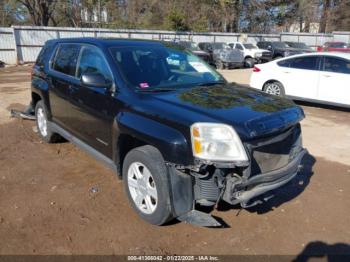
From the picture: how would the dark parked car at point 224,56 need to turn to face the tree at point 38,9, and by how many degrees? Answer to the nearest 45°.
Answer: approximately 180°

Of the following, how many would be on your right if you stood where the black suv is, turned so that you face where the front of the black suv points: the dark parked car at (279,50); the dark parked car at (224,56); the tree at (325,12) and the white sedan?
0

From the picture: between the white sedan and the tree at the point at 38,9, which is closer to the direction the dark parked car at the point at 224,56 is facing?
the white sedan

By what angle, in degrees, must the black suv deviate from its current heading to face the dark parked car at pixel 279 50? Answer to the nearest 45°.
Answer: approximately 135° to its left

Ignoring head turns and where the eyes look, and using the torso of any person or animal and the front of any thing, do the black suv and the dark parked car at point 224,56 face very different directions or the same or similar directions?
same or similar directions

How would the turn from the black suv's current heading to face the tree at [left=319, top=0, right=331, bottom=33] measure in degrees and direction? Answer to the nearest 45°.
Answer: approximately 90° to its left

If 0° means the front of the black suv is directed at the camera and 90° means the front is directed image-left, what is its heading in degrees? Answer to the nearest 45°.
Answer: approximately 315°

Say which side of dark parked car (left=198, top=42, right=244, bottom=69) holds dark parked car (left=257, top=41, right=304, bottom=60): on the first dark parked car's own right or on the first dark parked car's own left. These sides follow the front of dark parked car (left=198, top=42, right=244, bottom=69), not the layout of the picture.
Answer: on the first dark parked car's own left

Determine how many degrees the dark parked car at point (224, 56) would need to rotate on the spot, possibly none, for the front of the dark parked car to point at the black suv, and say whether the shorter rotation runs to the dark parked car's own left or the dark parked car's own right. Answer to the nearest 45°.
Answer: approximately 45° to the dark parked car's own right

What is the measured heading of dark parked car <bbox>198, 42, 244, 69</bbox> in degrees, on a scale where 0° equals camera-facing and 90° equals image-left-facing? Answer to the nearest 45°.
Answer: approximately 315°

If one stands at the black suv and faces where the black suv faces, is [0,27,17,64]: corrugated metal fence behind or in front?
behind

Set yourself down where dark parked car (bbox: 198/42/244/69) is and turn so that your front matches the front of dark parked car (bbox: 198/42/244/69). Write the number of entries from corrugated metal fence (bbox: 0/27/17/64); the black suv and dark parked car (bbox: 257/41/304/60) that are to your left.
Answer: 1

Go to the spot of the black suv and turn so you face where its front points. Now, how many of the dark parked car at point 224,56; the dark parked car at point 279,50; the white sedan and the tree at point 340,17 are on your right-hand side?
0

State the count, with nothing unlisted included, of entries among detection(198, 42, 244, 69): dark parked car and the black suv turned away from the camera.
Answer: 0

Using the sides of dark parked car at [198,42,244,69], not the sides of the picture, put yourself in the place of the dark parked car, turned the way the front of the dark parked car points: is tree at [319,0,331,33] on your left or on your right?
on your left
